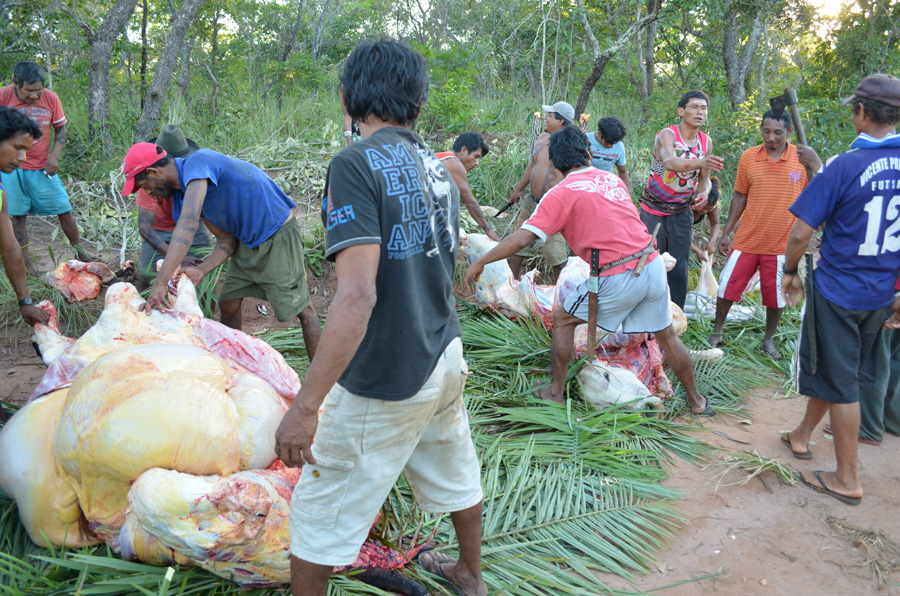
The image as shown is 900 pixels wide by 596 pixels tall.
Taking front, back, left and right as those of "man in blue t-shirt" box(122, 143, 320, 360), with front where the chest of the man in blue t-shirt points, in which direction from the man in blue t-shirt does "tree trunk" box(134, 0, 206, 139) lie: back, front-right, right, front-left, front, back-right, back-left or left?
right

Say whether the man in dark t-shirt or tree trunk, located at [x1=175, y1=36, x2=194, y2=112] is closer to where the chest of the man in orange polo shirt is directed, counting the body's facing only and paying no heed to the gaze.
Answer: the man in dark t-shirt

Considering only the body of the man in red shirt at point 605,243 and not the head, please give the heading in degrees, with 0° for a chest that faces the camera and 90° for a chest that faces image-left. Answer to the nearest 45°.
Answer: approximately 135°

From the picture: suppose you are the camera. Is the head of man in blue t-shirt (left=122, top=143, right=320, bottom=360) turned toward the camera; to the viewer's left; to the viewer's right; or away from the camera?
to the viewer's left

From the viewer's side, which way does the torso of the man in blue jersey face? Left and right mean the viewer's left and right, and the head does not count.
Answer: facing away from the viewer and to the left of the viewer

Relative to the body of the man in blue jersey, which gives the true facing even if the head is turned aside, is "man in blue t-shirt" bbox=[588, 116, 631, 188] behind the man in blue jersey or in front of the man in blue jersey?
in front

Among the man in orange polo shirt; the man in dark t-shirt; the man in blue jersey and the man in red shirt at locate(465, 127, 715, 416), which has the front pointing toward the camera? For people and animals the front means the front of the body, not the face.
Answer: the man in orange polo shirt

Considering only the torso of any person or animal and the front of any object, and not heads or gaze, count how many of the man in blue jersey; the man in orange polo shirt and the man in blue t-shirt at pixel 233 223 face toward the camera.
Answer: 1

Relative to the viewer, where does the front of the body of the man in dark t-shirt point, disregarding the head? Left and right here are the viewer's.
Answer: facing away from the viewer and to the left of the viewer

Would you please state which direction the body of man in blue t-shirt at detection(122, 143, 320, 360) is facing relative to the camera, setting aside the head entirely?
to the viewer's left

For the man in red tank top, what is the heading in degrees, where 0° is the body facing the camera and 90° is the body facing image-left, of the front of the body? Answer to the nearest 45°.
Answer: approximately 315°

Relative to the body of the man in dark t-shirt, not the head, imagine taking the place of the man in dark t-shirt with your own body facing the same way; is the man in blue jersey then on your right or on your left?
on your right

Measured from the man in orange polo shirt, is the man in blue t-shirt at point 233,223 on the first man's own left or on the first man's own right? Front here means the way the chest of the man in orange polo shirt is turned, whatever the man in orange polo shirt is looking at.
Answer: on the first man's own right

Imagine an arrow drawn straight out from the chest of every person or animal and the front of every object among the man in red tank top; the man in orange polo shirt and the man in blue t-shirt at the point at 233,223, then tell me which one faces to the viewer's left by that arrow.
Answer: the man in blue t-shirt
